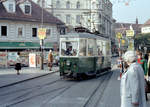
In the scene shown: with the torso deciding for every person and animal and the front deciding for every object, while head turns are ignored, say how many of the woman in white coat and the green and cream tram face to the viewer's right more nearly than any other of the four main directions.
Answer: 0

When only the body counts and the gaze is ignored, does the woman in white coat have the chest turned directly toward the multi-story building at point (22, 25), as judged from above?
no

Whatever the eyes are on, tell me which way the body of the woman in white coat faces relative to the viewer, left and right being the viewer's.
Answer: facing to the left of the viewer

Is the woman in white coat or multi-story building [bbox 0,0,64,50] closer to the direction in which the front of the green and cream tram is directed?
the woman in white coat

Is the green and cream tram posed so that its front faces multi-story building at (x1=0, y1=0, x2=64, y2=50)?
no

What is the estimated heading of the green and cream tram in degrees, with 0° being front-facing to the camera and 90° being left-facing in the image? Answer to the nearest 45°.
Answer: approximately 45°

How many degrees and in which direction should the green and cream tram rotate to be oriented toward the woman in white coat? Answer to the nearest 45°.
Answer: approximately 45° to its left
